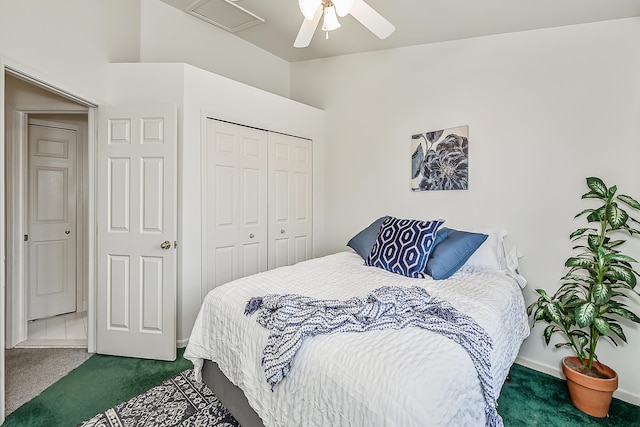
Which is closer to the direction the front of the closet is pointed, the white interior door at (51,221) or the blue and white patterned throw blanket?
the blue and white patterned throw blanket

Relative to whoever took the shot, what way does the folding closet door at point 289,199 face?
facing the viewer and to the right of the viewer

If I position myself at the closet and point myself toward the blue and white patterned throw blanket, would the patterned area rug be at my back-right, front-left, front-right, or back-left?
front-right

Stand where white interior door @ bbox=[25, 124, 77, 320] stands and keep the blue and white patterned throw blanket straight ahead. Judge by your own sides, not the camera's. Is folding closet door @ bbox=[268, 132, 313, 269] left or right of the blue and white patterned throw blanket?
left

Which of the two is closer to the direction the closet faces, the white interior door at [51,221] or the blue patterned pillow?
the blue patterned pillow

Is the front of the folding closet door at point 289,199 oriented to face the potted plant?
yes

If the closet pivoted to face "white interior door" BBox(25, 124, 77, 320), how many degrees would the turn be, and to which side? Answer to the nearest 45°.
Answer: approximately 135° to its right

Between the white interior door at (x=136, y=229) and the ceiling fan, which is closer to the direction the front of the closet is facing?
the ceiling fan

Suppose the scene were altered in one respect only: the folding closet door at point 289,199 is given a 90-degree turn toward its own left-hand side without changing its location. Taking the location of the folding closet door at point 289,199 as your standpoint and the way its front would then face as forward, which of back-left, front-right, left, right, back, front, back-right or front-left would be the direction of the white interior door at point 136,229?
back

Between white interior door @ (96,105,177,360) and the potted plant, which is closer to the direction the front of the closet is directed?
the potted plant

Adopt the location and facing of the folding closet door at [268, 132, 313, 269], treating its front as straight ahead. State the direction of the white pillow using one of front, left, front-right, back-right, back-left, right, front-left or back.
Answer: front

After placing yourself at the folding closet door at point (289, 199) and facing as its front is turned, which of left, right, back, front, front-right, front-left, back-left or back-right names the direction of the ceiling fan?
front-right

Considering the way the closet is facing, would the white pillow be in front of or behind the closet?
in front

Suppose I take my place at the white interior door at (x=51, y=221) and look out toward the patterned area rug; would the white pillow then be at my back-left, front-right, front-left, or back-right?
front-left
